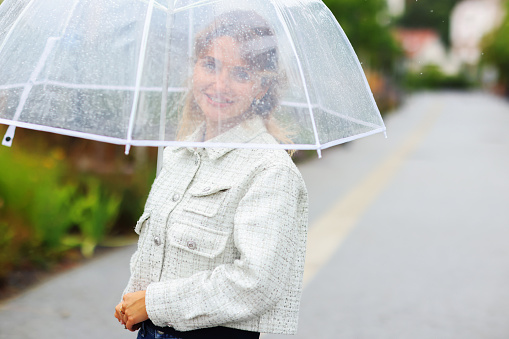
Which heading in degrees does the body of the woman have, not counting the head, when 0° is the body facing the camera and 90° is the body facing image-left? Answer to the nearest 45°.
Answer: approximately 45°
